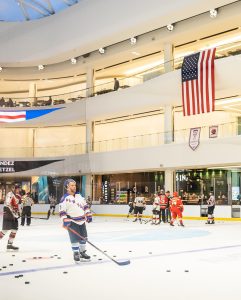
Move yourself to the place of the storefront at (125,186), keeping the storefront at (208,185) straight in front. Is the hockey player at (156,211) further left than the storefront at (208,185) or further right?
right

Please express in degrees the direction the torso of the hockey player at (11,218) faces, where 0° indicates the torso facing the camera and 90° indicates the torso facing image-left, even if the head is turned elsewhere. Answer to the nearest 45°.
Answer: approximately 270°

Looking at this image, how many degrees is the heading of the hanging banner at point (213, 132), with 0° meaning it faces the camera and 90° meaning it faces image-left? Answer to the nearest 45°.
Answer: approximately 0°

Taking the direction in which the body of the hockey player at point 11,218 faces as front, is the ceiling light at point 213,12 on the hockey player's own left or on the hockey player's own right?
on the hockey player's own left

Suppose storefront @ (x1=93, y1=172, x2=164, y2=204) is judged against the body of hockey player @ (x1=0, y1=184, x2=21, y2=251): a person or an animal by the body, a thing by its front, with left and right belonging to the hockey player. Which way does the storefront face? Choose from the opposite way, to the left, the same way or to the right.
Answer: to the right

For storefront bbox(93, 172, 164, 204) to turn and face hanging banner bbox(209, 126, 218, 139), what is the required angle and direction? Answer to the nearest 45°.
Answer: approximately 45° to its left

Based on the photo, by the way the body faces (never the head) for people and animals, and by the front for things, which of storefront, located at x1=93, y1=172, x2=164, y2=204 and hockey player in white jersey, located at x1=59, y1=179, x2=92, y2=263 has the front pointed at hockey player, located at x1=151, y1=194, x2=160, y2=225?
the storefront
